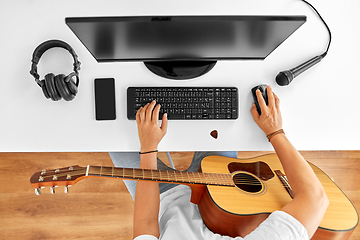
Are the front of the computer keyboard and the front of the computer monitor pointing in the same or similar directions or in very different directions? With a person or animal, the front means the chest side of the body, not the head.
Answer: same or similar directions

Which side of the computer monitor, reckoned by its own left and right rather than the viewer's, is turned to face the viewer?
front

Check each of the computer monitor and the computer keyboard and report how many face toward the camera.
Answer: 2
